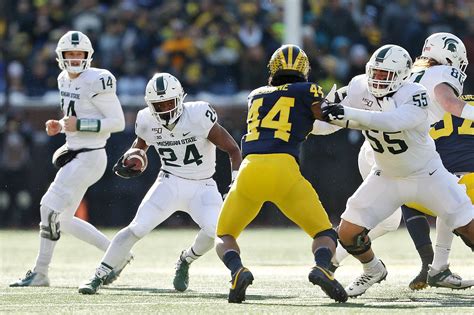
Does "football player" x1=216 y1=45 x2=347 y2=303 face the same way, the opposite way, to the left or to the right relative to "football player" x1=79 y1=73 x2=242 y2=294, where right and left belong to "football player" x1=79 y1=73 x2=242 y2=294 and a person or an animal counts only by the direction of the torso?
the opposite way

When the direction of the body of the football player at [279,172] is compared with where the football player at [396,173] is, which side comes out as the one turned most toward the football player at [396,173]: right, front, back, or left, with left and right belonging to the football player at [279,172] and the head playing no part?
right

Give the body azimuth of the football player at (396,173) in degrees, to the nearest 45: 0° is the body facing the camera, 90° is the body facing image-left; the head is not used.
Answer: approximately 45°

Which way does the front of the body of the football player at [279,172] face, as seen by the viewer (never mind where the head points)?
away from the camera

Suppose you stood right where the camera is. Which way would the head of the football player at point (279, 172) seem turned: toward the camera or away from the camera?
away from the camera

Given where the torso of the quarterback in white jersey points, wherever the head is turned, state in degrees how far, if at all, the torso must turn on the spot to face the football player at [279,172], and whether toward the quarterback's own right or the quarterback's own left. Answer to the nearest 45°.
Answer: approximately 90° to the quarterback's own left

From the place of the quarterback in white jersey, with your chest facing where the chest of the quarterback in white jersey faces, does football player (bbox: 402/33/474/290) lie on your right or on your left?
on your left

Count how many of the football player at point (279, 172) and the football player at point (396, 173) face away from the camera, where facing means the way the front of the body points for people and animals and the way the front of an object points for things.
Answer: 1
